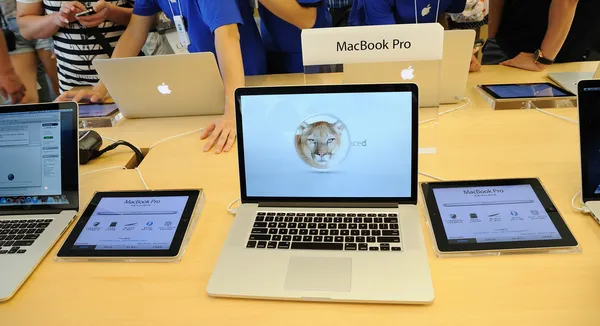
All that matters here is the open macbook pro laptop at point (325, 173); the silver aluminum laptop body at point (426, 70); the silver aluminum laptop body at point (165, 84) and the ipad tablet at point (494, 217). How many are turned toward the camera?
2

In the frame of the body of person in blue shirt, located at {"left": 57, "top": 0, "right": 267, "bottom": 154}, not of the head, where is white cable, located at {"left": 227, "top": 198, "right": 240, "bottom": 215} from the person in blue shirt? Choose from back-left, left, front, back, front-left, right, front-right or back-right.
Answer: front-left

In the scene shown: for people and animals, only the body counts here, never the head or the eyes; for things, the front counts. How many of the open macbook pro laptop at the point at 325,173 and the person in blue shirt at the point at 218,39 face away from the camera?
0

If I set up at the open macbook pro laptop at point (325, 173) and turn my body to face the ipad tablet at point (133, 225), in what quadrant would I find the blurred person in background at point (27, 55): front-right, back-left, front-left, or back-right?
front-right

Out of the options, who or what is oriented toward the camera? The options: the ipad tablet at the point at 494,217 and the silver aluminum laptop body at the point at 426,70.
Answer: the ipad tablet

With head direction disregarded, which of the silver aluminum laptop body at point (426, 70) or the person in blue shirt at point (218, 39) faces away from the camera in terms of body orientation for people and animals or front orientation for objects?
the silver aluminum laptop body

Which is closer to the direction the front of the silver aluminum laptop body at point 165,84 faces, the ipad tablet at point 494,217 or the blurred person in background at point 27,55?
the blurred person in background

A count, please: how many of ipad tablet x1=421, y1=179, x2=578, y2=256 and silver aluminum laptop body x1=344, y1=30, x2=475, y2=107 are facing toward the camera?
1

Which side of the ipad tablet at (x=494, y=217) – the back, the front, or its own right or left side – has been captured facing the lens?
front

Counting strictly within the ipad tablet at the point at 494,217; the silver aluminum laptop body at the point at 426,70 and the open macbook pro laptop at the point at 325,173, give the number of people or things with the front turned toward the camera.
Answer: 2

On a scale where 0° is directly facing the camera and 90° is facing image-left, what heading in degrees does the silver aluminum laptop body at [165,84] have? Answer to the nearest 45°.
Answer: approximately 180°

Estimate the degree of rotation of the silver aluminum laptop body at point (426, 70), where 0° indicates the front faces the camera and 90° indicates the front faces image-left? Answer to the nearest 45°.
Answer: approximately 180°

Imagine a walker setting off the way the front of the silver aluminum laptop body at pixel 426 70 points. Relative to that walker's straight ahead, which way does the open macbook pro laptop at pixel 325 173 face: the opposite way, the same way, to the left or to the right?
the opposite way

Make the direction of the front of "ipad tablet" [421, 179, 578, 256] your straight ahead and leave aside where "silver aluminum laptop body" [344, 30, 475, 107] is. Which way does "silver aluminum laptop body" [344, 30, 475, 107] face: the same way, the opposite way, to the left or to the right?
the opposite way

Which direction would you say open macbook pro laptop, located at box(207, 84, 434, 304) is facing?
toward the camera
